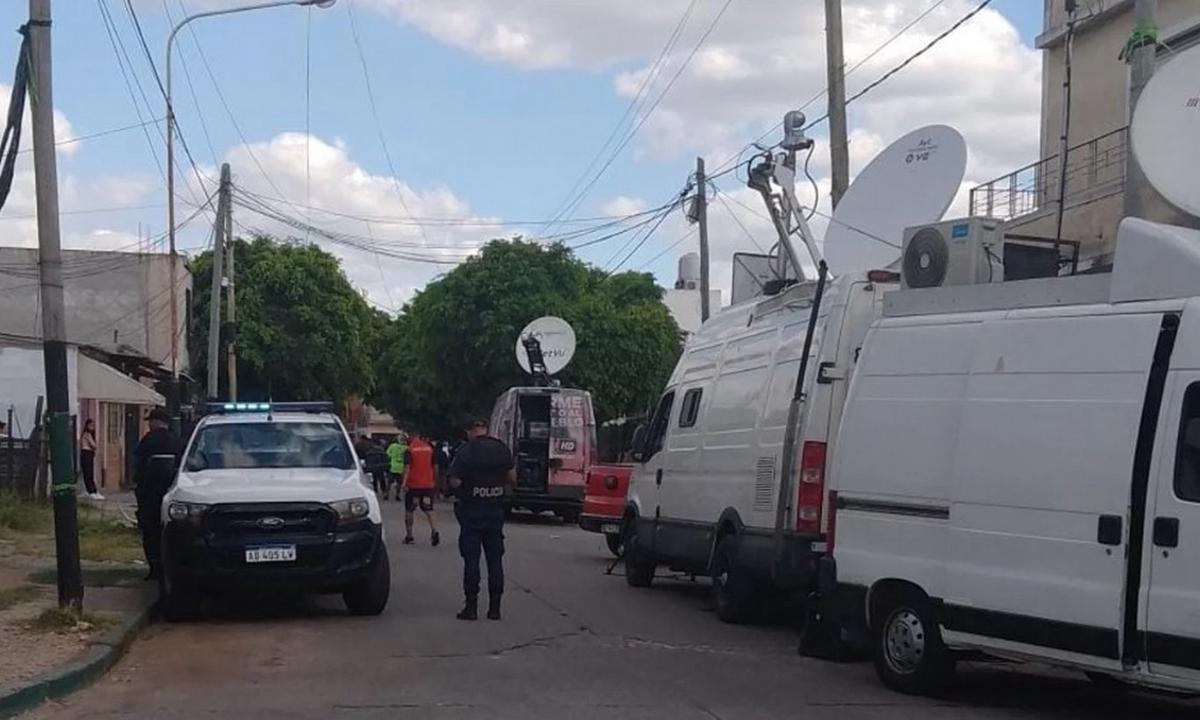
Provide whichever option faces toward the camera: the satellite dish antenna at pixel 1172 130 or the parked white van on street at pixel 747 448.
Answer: the satellite dish antenna

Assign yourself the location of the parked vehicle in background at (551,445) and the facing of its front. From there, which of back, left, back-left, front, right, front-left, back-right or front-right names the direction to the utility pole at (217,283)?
left

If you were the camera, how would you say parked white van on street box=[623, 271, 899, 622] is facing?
facing away from the viewer and to the left of the viewer

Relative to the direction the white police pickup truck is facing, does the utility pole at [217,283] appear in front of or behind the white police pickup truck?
behind

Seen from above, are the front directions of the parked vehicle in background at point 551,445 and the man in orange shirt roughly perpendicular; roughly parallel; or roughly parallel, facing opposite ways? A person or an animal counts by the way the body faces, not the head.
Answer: roughly parallel

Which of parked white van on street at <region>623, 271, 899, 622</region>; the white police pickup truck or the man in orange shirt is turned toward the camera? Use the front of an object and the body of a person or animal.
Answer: the white police pickup truck

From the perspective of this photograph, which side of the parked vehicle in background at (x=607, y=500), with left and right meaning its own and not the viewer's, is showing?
back

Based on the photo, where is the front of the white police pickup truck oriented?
toward the camera

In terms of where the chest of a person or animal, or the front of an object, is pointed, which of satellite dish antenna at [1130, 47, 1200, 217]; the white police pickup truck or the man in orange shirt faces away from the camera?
the man in orange shirt

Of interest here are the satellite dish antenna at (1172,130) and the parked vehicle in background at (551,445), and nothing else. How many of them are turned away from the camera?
1

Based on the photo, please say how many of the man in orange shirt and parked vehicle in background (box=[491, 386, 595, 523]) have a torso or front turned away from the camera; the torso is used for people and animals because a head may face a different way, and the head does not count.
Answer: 2

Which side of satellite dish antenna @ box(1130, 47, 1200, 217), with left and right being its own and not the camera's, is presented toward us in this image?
front

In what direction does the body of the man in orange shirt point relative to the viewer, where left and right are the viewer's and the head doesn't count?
facing away from the viewer
